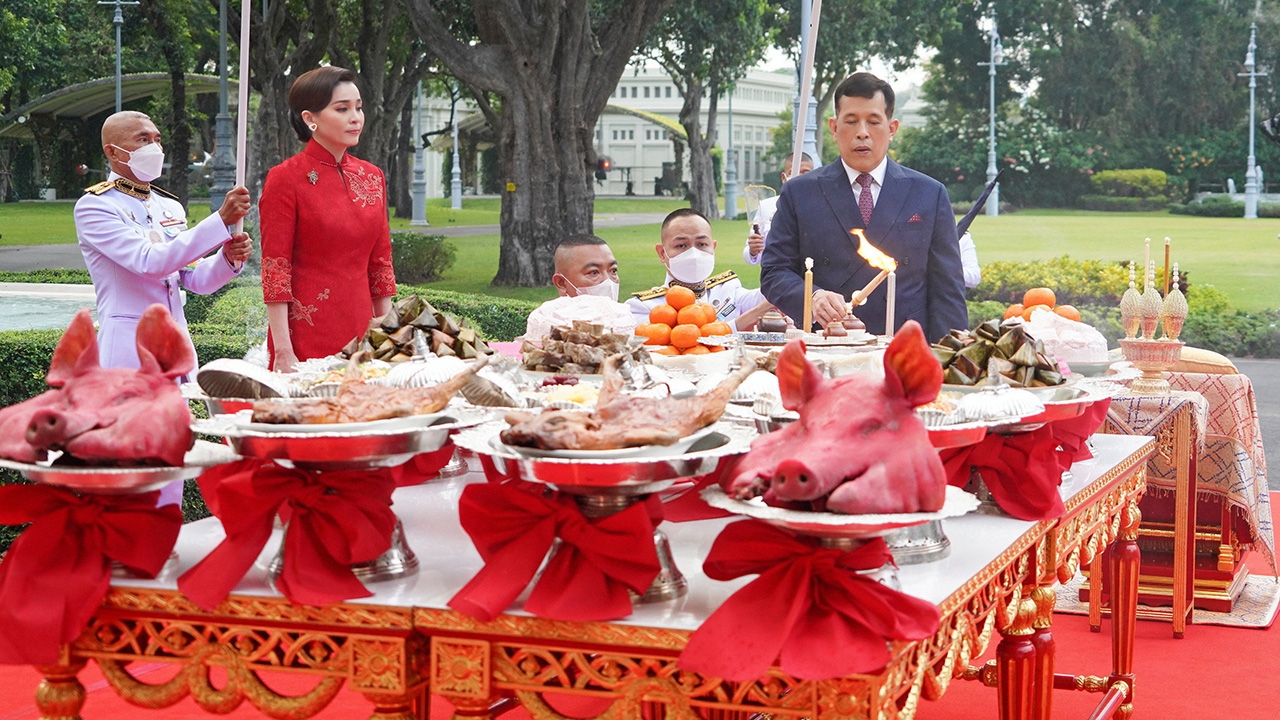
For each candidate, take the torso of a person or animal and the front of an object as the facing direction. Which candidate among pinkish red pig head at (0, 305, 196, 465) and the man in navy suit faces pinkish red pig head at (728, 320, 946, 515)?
the man in navy suit

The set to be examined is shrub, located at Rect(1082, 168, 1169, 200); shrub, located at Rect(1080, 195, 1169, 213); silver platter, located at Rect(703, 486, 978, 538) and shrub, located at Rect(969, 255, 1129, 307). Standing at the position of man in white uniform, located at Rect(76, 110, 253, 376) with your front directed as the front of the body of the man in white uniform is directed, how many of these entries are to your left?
3

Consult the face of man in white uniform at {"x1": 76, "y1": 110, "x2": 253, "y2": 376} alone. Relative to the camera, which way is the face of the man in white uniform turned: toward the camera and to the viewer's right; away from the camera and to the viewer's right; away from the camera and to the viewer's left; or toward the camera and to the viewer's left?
toward the camera and to the viewer's right

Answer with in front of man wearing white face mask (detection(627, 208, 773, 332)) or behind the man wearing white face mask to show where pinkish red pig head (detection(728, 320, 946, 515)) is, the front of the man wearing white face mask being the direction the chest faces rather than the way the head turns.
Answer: in front

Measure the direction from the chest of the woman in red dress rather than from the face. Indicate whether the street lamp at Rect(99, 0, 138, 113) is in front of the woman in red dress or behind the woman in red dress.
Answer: behind

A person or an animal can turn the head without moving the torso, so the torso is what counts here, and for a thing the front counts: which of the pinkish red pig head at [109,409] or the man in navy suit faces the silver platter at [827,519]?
the man in navy suit

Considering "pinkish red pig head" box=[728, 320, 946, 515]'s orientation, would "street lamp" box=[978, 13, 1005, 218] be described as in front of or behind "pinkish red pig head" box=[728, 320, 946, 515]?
behind

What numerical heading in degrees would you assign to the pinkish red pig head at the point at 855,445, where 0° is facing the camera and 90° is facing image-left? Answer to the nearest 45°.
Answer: approximately 45°

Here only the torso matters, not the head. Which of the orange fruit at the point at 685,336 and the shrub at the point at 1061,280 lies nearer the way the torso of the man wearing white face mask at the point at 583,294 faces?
the orange fruit

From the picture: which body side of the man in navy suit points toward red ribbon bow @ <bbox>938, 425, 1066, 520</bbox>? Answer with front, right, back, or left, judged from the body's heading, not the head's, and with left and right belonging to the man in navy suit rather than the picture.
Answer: front

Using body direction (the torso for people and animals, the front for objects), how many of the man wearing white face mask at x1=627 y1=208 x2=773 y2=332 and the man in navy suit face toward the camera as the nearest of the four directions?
2

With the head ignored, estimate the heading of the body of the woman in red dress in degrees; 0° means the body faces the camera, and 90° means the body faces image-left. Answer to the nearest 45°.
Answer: approximately 315°

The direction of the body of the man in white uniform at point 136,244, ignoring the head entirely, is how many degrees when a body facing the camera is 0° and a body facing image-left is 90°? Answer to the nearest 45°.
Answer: approximately 315°
